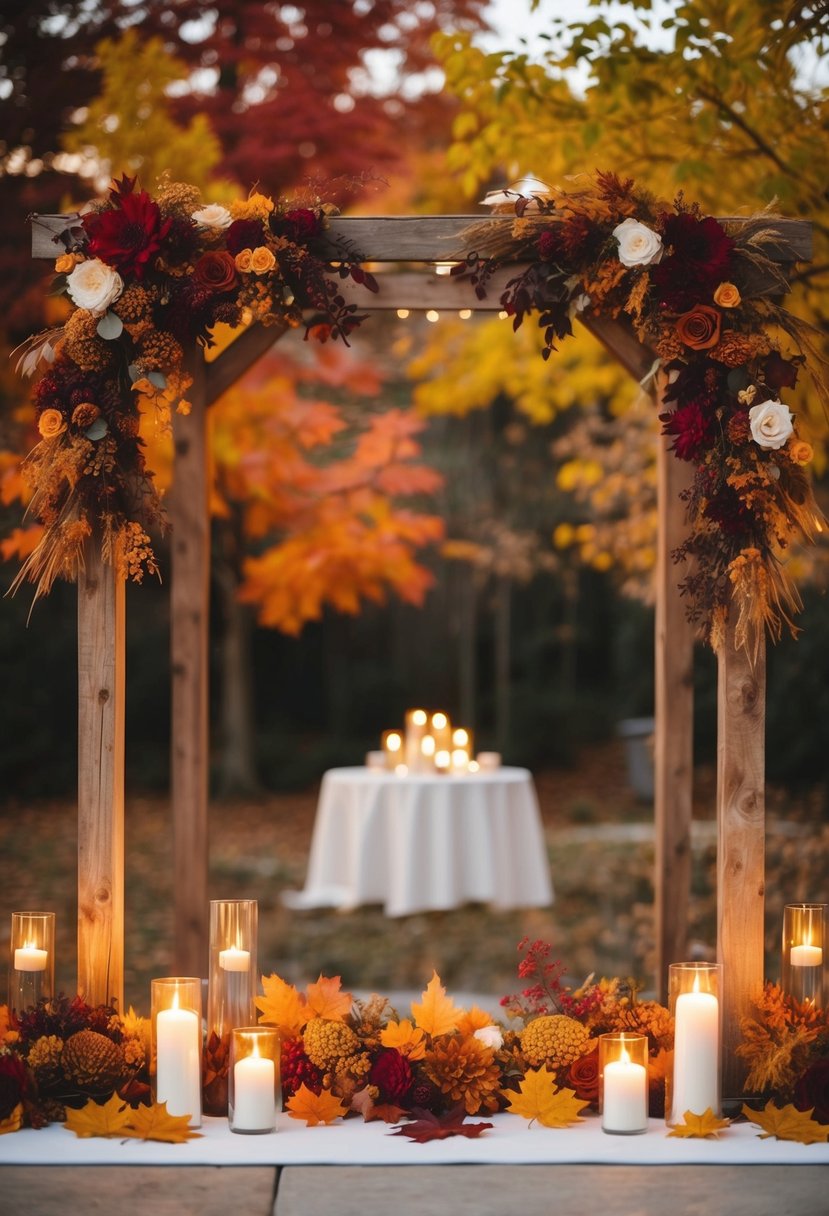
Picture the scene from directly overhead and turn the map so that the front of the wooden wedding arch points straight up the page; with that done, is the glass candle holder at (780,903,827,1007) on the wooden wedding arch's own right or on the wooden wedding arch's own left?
on the wooden wedding arch's own left

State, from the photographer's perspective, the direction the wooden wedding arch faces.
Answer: facing the viewer

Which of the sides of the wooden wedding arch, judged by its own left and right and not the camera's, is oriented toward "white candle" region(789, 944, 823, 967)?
left

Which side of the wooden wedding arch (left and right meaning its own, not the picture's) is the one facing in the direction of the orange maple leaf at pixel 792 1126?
left

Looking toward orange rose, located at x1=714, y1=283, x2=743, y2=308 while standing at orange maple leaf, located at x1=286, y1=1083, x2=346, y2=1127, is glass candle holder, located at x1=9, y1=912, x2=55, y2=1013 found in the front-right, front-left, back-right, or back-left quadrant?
back-left

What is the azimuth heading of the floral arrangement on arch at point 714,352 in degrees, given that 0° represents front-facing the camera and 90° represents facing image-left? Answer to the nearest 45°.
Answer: approximately 0°

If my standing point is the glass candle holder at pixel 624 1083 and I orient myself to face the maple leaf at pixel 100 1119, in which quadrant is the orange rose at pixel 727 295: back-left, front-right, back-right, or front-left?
back-right
